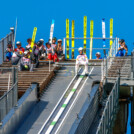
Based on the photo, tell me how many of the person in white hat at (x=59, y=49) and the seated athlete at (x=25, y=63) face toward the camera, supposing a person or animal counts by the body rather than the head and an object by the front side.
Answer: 2

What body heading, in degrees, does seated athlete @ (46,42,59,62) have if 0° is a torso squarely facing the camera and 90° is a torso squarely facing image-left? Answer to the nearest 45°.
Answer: approximately 315°

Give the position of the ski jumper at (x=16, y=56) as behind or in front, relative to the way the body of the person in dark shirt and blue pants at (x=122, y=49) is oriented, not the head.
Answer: in front

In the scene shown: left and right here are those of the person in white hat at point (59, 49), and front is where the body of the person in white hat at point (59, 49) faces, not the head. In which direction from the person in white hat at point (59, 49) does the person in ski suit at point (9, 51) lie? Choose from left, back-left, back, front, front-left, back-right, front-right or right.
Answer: right

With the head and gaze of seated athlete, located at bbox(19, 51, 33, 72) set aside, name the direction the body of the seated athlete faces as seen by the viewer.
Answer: toward the camera

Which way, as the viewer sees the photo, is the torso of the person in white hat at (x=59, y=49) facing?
toward the camera

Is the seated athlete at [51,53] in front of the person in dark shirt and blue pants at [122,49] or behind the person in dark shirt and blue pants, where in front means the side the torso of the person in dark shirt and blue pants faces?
in front

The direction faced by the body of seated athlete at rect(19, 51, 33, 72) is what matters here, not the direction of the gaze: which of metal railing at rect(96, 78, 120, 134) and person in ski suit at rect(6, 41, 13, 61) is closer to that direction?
the metal railing

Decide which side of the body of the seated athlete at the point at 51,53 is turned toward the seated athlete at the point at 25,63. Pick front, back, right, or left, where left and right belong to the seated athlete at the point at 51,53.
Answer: right

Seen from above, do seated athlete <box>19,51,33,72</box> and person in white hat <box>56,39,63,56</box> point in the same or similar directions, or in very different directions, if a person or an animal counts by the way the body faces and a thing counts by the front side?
same or similar directions

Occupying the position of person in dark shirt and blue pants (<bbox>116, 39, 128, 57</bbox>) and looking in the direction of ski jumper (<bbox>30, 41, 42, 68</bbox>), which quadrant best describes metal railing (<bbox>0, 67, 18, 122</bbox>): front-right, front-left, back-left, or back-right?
front-left
